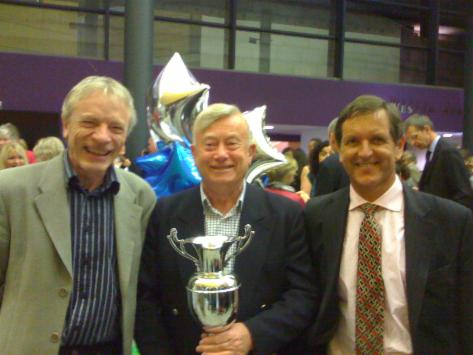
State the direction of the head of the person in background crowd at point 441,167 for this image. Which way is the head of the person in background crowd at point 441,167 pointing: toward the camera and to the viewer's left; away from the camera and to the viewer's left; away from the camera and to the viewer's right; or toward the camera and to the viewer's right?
toward the camera and to the viewer's left

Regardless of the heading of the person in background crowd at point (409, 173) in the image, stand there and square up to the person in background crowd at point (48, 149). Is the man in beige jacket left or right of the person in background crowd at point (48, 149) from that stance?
left

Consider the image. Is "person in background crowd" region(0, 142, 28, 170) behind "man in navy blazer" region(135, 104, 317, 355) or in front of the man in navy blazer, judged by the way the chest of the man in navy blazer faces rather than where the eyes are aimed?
behind

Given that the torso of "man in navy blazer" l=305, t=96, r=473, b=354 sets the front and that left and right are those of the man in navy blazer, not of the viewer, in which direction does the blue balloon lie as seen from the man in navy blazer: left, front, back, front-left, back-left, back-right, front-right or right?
back-right

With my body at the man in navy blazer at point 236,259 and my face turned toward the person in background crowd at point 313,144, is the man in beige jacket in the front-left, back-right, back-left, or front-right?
back-left

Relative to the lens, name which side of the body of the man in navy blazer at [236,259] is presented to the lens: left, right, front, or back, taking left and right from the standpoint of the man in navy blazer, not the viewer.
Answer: front

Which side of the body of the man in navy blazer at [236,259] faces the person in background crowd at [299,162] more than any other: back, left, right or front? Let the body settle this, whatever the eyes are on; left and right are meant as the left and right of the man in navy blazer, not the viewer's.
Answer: back

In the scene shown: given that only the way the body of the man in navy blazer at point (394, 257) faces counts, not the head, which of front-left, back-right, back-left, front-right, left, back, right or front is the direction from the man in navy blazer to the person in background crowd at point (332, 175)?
back

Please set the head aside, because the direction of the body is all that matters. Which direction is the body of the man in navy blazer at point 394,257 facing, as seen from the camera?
toward the camera
